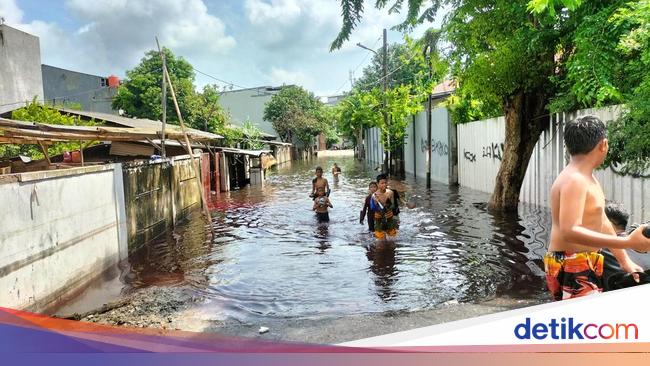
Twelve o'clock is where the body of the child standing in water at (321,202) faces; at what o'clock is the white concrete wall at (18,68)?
The white concrete wall is roughly at 4 o'clock from the child standing in water.

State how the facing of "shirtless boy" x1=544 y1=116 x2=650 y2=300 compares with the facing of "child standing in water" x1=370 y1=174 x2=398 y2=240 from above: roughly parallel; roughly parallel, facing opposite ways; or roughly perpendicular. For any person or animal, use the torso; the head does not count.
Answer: roughly perpendicular

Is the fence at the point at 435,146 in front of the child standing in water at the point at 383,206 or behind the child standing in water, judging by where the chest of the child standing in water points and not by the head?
behind

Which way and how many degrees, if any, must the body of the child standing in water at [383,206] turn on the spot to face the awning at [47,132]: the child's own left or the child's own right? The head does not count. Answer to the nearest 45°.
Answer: approximately 45° to the child's own right

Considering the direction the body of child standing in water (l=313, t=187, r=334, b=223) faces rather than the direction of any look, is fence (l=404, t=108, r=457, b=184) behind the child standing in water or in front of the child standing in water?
behind

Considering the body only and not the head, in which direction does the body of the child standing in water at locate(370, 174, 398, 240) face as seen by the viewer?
toward the camera

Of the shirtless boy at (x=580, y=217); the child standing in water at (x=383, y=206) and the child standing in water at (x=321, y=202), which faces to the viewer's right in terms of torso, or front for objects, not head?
the shirtless boy

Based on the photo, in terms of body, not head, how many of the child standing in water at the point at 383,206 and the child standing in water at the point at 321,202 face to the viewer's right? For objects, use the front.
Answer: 0

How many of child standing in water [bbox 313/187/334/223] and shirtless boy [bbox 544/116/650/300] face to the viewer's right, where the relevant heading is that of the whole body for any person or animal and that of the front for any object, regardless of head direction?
1

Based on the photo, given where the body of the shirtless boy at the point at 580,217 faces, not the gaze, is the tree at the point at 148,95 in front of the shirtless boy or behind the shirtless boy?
behind

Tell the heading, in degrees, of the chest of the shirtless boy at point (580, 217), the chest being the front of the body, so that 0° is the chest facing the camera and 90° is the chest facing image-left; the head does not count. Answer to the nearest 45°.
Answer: approximately 270°

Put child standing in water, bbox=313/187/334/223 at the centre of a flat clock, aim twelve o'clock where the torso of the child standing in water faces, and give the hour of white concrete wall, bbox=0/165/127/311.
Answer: The white concrete wall is roughly at 1 o'clock from the child standing in water.

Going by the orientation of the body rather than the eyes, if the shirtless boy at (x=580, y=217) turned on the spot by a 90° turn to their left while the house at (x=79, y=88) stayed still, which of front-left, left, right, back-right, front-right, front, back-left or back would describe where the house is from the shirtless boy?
front-left

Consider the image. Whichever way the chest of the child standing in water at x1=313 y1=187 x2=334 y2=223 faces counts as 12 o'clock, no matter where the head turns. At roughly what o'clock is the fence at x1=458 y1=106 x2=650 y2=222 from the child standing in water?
The fence is roughly at 9 o'clock from the child standing in water.

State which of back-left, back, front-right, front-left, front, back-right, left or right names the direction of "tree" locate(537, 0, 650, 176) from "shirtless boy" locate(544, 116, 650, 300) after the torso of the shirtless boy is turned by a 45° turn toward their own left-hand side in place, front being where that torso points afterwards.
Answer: front-left
